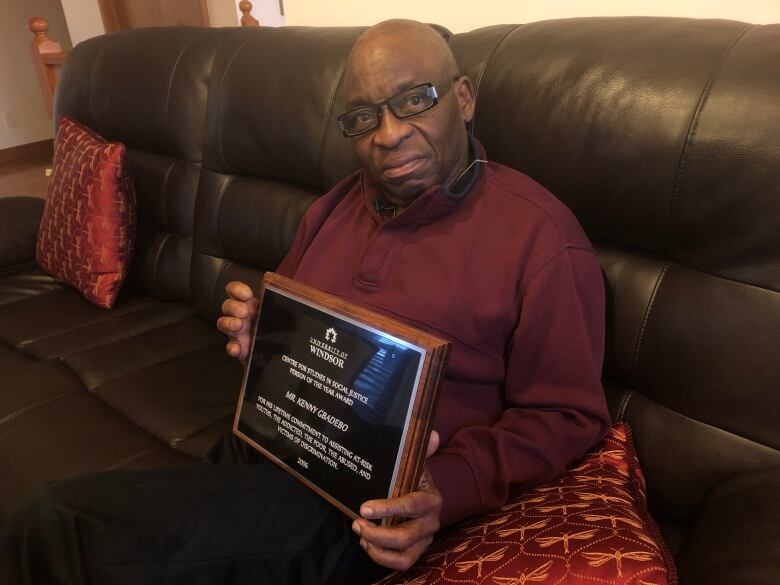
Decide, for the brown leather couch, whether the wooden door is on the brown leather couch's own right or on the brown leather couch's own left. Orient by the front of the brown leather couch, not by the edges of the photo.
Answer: on the brown leather couch's own right

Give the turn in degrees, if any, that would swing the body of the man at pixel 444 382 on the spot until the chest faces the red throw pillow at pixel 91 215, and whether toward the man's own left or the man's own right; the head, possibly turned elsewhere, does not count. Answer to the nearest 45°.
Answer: approximately 90° to the man's own right

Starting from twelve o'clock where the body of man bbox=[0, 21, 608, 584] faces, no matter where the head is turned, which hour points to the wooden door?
The wooden door is roughly at 4 o'clock from the man.

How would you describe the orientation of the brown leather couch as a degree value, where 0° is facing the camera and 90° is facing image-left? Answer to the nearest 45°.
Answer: approximately 45°

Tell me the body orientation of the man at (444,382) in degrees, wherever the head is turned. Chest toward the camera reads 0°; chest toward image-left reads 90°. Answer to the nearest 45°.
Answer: approximately 45°

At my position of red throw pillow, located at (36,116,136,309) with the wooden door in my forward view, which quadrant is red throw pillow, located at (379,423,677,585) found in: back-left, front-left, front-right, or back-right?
back-right
